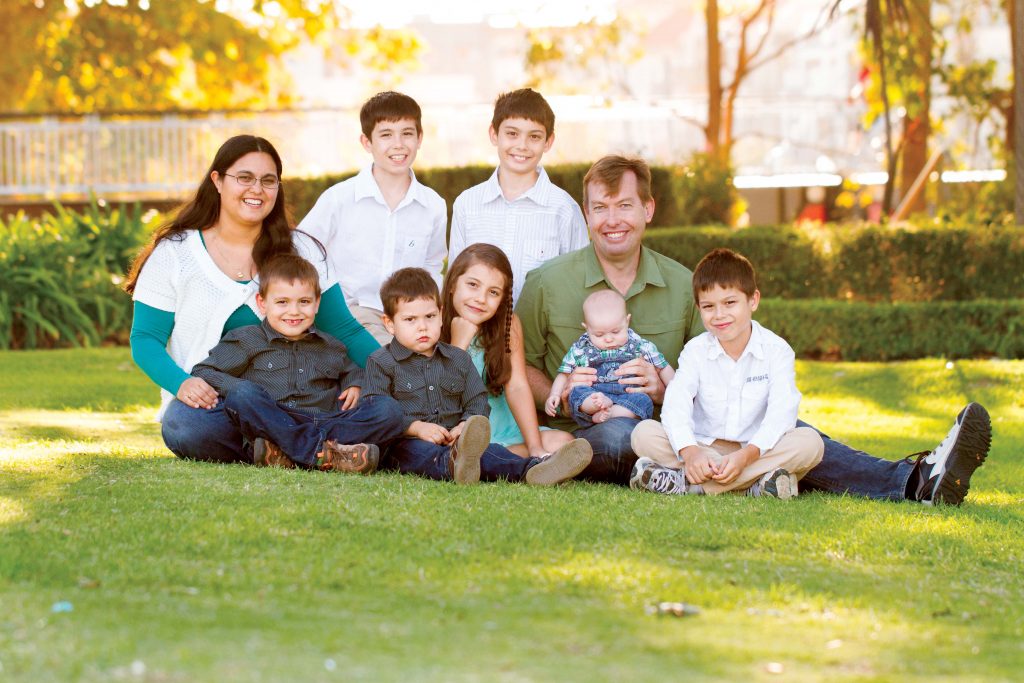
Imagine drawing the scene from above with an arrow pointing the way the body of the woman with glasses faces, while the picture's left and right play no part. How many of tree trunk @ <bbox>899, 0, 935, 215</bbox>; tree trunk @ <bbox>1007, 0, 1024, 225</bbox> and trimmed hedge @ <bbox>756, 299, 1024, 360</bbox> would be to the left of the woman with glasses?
3

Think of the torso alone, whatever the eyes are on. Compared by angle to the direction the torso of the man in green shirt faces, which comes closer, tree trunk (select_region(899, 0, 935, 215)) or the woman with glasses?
the woman with glasses

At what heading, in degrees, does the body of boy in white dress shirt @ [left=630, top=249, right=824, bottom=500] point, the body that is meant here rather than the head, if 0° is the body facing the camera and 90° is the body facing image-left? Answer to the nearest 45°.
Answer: approximately 0°

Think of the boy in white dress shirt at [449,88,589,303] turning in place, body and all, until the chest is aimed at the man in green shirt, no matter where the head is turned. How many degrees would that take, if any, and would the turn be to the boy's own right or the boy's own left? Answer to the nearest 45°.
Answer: approximately 45° to the boy's own left

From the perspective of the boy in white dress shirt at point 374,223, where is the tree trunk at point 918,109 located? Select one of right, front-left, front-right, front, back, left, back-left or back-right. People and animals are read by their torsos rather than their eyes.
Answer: back-left

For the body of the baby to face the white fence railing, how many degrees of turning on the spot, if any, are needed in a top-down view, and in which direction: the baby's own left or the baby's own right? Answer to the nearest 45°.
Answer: approximately 135° to the baby's own right

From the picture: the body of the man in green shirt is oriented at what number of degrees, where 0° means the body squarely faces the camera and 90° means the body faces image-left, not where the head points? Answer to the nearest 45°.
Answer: approximately 0°

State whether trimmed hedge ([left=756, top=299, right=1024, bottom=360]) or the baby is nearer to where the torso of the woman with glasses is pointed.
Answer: the baby

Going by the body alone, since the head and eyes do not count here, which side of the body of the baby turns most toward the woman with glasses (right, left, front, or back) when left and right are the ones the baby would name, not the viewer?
right

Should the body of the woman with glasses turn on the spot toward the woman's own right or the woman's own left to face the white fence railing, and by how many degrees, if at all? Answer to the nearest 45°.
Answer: approximately 135° to the woman's own left
